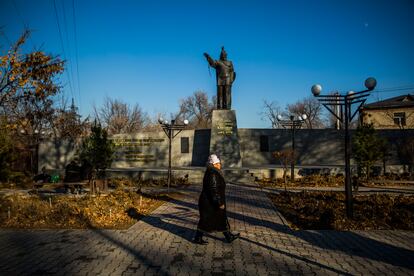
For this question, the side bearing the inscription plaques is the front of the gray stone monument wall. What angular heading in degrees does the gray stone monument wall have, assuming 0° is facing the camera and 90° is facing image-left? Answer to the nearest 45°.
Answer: approximately 0°

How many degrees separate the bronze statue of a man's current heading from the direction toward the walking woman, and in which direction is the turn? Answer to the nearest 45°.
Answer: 0° — it already faces them

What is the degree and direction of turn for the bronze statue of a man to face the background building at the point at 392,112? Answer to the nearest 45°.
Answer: approximately 135° to its left

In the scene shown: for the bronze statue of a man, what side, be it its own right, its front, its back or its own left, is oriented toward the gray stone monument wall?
back

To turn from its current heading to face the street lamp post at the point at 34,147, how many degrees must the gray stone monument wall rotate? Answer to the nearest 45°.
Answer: approximately 90° to its right

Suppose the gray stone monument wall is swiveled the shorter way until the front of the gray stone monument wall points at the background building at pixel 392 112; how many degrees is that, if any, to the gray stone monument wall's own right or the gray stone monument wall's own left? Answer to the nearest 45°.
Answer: approximately 135° to the gray stone monument wall's own left
